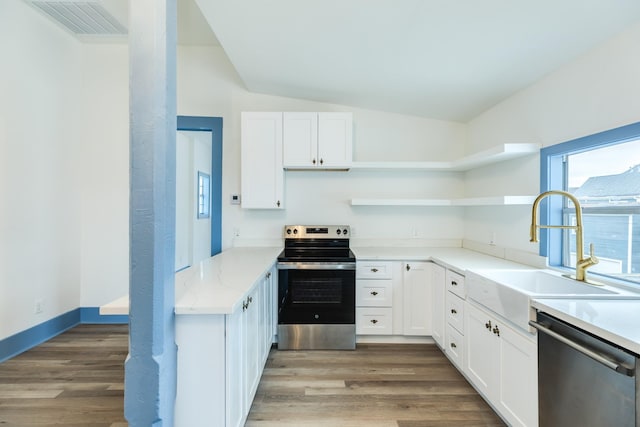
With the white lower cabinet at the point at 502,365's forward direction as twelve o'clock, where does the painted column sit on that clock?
The painted column is roughly at 12 o'clock from the white lower cabinet.

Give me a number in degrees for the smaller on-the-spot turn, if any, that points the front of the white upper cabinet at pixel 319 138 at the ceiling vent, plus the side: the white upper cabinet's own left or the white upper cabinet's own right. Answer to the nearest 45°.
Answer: approximately 90° to the white upper cabinet's own right

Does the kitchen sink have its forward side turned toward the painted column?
yes

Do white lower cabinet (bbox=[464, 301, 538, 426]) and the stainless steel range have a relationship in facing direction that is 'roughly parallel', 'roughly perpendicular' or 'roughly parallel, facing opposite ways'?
roughly perpendicular

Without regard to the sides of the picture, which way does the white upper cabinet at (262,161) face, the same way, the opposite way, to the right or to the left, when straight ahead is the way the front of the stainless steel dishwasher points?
to the left

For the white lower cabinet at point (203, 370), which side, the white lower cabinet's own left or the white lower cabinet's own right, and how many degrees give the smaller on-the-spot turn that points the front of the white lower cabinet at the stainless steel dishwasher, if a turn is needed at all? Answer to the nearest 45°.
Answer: approximately 45° to the white lower cabinet's own right

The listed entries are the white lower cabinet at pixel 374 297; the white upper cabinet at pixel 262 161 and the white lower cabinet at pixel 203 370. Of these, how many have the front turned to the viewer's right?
1

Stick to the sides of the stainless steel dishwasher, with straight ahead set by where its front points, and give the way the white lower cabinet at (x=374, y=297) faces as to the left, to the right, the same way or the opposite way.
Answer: to the left

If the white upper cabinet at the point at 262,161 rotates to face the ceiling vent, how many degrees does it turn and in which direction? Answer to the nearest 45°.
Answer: approximately 90° to its right

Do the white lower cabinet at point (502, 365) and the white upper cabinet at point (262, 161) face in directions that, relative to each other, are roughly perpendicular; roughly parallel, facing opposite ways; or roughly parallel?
roughly perpendicular

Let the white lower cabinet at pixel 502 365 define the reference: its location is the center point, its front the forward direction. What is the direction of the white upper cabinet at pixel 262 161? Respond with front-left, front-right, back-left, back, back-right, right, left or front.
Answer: front-right

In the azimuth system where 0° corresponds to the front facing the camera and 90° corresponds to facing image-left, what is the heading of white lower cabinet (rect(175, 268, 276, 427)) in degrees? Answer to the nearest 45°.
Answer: approximately 270°

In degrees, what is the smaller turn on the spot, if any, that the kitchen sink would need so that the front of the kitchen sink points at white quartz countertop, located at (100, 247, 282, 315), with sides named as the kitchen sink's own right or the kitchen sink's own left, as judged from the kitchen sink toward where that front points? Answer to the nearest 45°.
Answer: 0° — it already faces it
